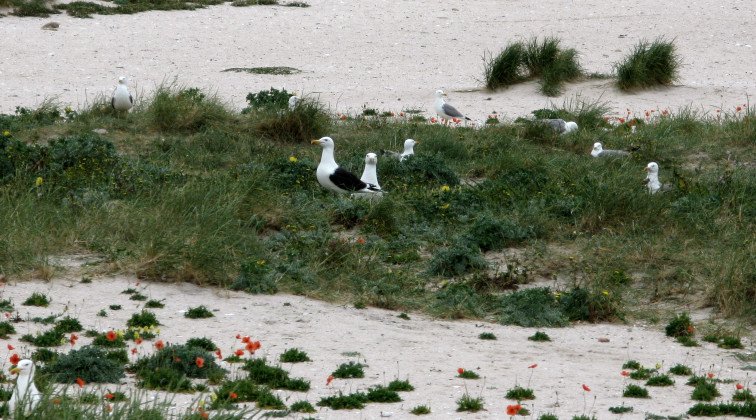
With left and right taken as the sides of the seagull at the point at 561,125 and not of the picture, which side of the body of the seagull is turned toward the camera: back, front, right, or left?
right

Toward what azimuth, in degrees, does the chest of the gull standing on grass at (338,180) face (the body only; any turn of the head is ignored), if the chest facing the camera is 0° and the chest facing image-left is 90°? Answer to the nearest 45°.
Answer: approximately 90°

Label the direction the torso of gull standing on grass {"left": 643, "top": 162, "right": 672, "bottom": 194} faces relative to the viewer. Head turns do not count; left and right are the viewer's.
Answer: facing the viewer and to the left of the viewer

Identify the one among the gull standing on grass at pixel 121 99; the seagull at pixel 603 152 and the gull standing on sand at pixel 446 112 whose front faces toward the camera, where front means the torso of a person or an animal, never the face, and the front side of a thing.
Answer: the gull standing on grass at pixel 121 99

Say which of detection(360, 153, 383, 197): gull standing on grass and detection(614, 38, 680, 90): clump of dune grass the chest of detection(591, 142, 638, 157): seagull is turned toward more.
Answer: the gull standing on grass

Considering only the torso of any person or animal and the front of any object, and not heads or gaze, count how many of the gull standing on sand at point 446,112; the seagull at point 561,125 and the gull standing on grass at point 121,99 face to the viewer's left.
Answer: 1

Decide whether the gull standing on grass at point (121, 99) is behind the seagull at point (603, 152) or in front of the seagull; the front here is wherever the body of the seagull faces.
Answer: in front

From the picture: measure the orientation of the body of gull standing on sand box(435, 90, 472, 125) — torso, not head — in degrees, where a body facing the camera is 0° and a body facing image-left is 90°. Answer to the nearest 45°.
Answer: approximately 90°

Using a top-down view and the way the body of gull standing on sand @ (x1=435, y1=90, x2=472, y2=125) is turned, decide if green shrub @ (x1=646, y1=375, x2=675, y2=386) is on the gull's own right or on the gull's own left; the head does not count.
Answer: on the gull's own left

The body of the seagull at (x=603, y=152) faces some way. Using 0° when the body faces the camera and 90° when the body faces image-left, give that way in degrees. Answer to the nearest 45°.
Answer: approximately 90°

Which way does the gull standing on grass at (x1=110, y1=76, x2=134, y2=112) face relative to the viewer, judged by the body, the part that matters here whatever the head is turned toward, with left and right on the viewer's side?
facing the viewer

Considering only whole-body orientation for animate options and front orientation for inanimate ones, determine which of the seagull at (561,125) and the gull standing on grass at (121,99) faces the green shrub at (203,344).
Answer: the gull standing on grass

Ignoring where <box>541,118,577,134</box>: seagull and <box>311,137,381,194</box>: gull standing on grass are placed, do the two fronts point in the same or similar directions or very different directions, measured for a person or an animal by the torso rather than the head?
very different directions

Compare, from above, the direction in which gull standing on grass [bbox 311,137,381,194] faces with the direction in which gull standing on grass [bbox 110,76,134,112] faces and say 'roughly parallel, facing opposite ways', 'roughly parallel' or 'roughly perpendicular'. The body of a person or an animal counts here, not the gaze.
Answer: roughly perpendicular
